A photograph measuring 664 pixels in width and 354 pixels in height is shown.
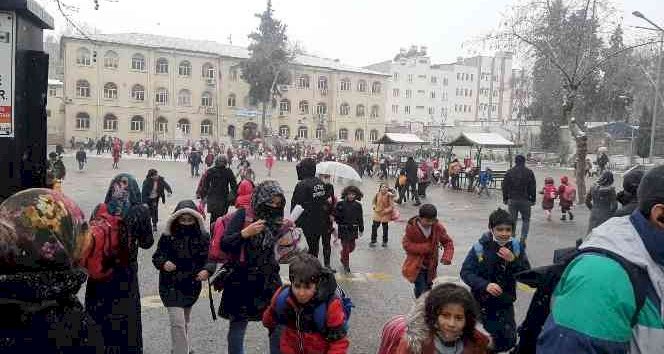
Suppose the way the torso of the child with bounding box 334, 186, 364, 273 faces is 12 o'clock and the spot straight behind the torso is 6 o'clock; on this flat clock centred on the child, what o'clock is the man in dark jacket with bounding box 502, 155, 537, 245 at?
The man in dark jacket is roughly at 8 o'clock from the child.

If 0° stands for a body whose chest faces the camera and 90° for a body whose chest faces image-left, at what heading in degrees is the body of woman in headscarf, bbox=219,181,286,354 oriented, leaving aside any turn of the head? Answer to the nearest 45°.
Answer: approximately 315°

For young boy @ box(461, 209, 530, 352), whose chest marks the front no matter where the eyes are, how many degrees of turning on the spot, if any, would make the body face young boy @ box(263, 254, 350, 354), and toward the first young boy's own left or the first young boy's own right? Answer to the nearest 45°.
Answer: approximately 45° to the first young boy's own right

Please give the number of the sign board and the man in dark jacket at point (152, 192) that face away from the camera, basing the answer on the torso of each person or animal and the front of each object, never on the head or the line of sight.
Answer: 0

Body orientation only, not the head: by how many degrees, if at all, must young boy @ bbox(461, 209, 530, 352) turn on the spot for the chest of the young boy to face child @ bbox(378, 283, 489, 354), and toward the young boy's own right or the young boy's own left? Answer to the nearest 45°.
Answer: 0° — they already face them

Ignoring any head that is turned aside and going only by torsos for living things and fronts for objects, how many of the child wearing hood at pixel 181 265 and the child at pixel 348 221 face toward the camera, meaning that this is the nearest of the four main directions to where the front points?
2

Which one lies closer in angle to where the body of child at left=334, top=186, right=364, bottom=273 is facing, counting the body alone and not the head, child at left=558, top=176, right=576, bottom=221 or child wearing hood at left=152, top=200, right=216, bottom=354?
the child wearing hood

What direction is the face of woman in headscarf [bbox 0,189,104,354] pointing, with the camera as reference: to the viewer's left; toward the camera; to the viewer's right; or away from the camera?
away from the camera
